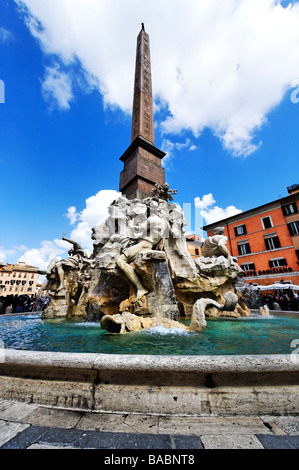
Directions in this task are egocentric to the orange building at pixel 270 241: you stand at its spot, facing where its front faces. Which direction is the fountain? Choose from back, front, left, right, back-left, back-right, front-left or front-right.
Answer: front-left

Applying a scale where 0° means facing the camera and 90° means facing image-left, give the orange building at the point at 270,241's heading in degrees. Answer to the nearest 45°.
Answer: approximately 45°
